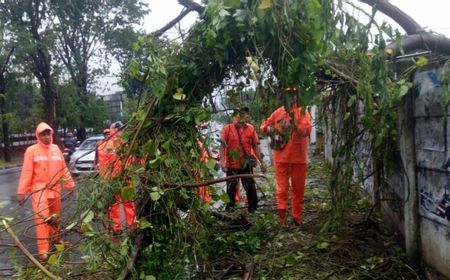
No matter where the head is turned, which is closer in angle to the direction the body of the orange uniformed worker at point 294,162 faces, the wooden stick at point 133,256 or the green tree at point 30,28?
the wooden stick

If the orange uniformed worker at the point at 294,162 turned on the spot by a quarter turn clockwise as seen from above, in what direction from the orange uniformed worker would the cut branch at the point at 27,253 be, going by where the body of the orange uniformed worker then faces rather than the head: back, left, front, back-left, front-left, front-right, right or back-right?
front-left

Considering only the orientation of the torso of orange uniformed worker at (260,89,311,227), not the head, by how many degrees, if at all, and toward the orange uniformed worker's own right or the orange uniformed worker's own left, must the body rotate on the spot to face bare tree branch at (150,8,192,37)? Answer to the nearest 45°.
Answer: approximately 45° to the orange uniformed worker's own right

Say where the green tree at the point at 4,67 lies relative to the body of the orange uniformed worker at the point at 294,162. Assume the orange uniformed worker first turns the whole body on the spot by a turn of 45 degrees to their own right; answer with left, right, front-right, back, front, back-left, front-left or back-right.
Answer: right

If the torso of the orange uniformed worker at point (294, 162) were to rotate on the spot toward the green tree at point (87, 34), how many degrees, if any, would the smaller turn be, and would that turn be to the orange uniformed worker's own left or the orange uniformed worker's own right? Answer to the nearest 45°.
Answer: approximately 135° to the orange uniformed worker's own right
